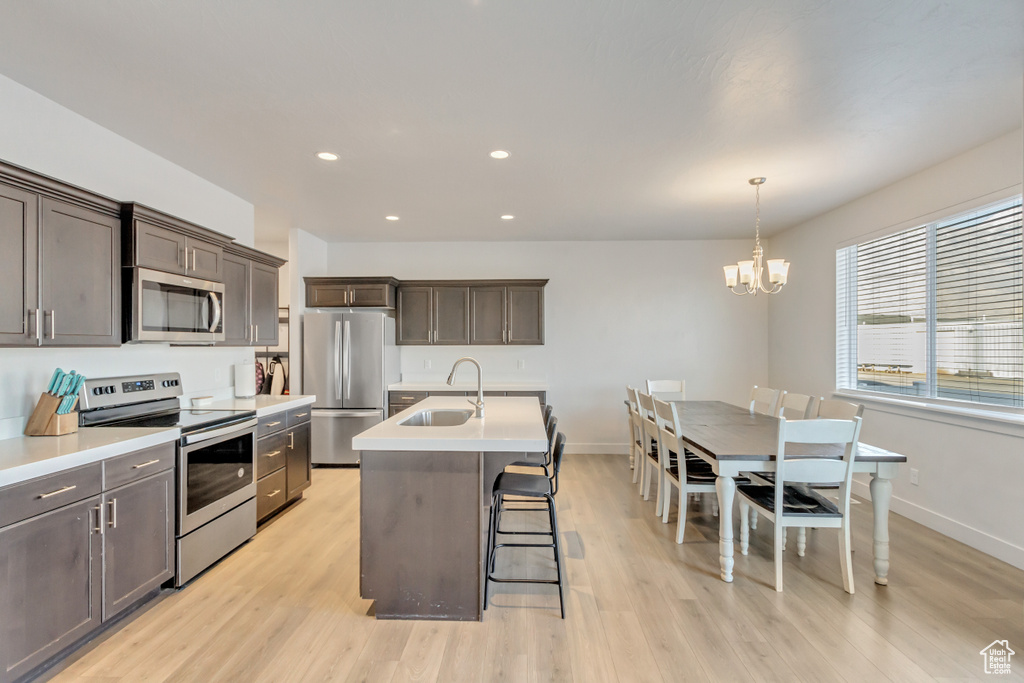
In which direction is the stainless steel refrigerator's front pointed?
toward the camera

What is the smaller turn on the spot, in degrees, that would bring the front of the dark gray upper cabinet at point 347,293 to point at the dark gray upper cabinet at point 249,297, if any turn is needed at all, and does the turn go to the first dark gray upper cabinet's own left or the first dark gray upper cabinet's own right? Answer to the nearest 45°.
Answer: approximately 45° to the first dark gray upper cabinet's own right

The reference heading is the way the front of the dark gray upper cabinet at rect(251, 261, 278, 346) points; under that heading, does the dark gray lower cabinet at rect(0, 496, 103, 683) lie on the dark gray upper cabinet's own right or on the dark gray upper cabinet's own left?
on the dark gray upper cabinet's own right

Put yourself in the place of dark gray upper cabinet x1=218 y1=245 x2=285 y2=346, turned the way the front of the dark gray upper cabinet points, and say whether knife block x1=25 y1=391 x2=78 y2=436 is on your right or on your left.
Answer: on your right

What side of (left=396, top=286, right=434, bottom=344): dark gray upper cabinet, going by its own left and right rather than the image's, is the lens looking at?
front

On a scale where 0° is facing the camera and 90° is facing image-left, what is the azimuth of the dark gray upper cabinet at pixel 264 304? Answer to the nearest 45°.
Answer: approximately 315°

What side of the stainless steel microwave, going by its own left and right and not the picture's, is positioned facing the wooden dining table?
front

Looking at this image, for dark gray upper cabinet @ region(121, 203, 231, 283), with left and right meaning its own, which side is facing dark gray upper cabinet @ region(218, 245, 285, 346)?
left

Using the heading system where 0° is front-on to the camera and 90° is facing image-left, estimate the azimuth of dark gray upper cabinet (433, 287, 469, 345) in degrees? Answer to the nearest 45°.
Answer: approximately 0°

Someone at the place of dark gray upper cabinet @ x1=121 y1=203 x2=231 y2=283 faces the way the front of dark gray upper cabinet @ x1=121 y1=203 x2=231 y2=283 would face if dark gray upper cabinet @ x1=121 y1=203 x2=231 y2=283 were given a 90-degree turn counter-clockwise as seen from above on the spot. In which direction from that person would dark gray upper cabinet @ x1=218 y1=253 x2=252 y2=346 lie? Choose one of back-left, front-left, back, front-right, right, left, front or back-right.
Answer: front

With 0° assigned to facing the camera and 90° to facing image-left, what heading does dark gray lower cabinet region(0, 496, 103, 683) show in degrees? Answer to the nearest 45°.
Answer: approximately 315°

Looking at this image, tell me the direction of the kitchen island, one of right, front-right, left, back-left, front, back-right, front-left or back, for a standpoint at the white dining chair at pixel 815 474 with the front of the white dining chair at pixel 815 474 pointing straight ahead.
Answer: left

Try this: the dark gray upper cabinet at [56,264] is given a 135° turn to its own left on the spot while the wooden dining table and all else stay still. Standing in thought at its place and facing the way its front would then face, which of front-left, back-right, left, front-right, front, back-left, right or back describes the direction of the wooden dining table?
back-right

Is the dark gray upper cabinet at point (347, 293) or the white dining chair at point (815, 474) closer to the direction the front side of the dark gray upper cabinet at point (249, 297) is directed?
the white dining chair

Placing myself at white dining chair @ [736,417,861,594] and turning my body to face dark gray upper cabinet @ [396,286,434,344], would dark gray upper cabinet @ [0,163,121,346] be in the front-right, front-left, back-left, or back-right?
front-left

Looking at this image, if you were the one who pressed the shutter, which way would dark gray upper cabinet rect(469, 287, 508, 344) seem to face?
facing the viewer

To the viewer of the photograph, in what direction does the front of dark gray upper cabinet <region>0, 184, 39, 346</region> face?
facing the viewer and to the right of the viewer
